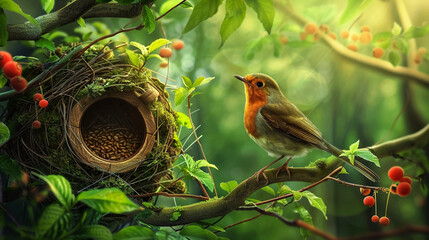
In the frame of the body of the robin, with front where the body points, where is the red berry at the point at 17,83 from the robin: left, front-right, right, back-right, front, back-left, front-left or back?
front-left

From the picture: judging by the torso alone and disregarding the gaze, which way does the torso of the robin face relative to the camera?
to the viewer's left

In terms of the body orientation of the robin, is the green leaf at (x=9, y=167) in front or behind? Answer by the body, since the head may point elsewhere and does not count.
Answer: in front

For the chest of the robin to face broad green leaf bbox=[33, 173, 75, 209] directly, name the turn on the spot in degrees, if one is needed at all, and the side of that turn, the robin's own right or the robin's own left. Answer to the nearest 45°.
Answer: approximately 45° to the robin's own left

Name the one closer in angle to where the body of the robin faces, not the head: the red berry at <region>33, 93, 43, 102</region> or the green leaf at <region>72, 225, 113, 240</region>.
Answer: the red berry

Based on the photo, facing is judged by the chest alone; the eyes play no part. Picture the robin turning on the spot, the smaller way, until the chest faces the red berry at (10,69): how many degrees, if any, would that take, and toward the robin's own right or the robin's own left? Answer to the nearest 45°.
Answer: approximately 45° to the robin's own left

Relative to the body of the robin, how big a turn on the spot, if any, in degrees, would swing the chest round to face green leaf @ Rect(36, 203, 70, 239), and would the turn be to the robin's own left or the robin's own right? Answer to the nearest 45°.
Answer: approximately 45° to the robin's own left
